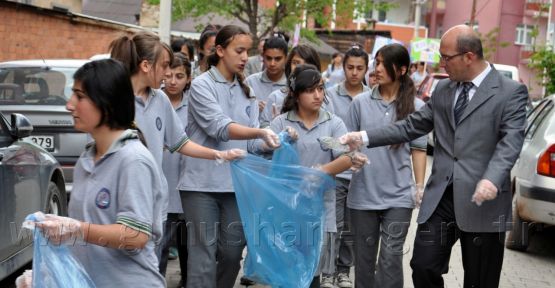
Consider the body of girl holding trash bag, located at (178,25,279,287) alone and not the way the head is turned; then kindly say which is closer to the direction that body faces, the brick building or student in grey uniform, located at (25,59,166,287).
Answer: the student in grey uniform

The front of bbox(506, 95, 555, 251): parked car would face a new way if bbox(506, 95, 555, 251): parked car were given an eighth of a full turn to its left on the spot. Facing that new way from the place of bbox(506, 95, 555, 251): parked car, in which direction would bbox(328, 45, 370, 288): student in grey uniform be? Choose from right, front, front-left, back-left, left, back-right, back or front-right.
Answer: front-left

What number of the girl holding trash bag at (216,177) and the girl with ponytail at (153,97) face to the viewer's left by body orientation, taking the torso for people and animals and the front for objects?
0

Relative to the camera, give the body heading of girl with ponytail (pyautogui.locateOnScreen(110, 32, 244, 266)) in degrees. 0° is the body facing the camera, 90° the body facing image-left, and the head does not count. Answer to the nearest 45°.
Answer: approximately 315°

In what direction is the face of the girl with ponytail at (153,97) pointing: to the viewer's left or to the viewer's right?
to the viewer's right

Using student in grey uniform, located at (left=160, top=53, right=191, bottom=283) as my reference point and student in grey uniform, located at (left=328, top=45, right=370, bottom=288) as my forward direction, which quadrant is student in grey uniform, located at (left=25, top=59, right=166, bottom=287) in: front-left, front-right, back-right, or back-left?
back-right

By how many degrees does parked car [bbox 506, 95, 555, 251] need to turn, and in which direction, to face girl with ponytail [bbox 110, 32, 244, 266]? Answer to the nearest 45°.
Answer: approximately 90° to its left

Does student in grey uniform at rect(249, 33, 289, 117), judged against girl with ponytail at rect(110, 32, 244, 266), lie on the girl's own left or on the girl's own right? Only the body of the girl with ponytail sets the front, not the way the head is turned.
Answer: on the girl's own left

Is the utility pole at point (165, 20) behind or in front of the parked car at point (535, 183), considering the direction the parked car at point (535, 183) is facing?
in front

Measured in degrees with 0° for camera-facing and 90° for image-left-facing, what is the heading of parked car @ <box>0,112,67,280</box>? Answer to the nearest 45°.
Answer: approximately 225°

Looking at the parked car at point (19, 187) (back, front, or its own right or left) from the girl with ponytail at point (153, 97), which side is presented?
right

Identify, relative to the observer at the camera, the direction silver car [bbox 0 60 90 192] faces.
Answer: facing away from the viewer
